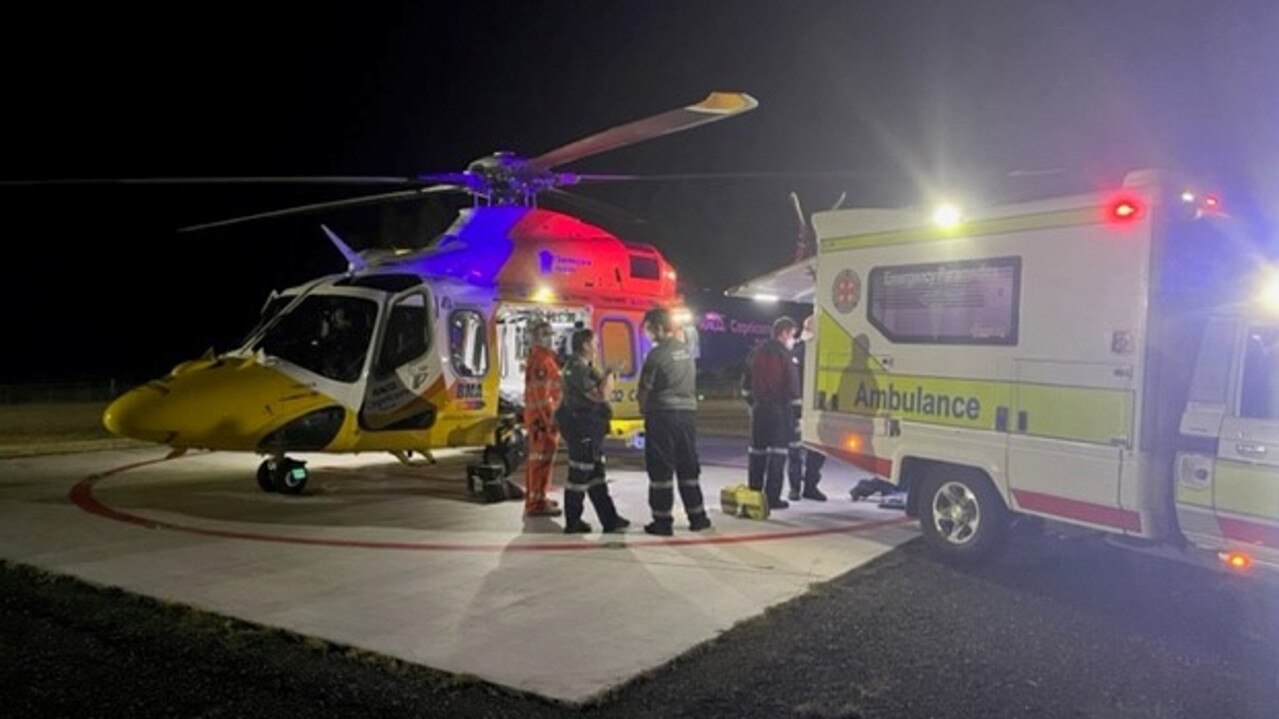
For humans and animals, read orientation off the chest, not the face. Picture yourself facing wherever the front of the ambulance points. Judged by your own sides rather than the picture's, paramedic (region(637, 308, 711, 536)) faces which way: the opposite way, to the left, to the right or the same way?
the opposite way

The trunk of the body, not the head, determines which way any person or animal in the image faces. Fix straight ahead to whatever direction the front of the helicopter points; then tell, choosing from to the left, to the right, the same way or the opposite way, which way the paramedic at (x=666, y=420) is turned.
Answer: to the right

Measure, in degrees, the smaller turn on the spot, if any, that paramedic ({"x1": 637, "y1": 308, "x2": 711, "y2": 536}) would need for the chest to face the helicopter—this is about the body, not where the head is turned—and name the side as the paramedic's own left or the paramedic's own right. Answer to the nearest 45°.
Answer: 0° — they already face it

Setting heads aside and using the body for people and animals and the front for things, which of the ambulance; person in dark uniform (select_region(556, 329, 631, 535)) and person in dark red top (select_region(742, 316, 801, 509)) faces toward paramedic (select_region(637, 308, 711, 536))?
person in dark uniform (select_region(556, 329, 631, 535))

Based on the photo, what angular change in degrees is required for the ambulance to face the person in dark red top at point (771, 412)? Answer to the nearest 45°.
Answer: approximately 180°

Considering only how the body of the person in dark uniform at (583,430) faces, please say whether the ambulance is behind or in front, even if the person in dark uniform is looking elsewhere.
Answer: in front

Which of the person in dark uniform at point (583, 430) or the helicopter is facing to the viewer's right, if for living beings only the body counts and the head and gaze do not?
the person in dark uniform

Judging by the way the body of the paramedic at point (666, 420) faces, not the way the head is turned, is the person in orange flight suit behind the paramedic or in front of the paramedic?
in front

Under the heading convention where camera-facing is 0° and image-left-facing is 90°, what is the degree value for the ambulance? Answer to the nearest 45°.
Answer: approximately 315°

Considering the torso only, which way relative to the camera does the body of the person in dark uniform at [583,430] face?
to the viewer's right
